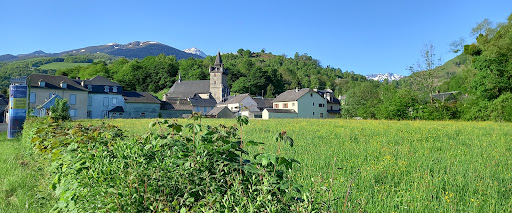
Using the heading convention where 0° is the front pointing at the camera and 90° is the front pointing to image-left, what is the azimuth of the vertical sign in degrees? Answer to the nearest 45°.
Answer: approximately 0°

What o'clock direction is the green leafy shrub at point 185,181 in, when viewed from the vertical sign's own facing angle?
The green leafy shrub is roughly at 12 o'clock from the vertical sign.

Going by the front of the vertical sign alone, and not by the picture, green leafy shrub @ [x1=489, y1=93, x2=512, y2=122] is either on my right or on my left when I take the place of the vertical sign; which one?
on my left
